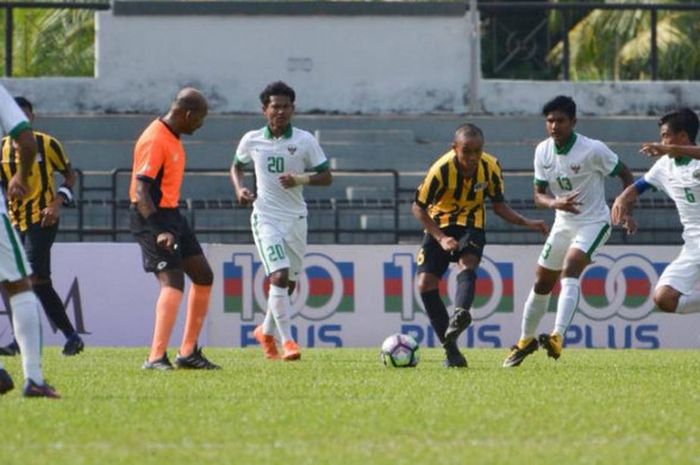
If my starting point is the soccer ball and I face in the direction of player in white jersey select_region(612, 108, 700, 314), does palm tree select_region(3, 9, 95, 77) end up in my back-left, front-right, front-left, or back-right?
back-left

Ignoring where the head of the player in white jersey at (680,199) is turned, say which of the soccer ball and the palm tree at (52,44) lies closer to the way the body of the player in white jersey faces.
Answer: the soccer ball

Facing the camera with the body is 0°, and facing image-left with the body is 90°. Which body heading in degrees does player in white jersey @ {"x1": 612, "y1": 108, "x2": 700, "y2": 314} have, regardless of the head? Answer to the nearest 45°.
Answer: approximately 45°

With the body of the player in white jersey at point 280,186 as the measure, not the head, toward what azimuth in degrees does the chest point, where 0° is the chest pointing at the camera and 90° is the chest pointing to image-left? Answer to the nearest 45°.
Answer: approximately 0°

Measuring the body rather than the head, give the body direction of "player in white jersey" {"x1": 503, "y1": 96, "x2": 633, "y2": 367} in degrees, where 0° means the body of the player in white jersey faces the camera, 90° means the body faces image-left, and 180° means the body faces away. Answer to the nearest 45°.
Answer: approximately 45°

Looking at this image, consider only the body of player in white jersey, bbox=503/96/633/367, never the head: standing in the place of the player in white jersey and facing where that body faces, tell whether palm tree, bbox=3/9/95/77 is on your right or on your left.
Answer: on your right

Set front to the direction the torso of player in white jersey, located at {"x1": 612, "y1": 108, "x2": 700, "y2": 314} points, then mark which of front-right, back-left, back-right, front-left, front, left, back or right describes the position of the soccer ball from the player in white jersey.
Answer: front-right

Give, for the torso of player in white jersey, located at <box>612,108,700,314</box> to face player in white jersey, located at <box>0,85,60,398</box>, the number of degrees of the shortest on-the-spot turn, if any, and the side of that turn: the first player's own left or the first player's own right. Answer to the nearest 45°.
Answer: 0° — they already face them
